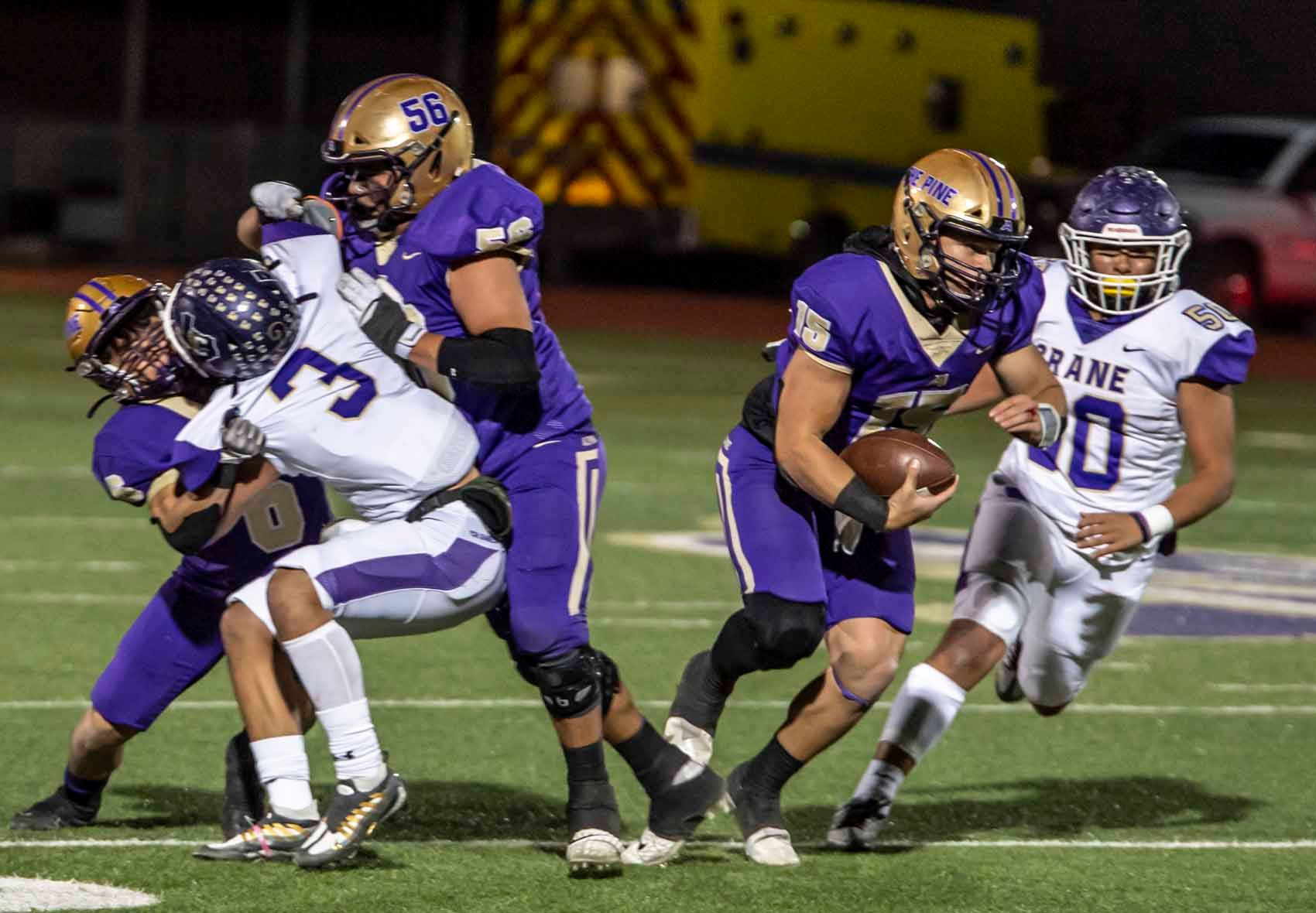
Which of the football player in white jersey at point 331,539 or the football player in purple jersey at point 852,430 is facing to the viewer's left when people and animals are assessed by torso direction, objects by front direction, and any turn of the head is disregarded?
the football player in white jersey

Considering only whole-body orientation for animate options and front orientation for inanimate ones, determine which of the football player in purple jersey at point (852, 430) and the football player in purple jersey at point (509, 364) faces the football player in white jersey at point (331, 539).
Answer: the football player in purple jersey at point (509, 364)

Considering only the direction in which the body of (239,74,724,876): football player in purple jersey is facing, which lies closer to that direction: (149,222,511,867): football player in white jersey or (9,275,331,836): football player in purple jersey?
the football player in white jersey

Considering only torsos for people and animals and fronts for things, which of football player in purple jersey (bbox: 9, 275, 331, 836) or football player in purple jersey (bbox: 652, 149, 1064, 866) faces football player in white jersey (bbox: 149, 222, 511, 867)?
football player in purple jersey (bbox: 9, 275, 331, 836)

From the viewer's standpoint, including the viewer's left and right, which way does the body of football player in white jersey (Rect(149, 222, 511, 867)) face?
facing to the left of the viewer

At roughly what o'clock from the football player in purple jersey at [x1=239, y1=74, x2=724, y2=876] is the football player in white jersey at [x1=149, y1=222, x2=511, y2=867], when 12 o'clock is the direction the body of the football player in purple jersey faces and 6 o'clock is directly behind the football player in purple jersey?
The football player in white jersey is roughly at 12 o'clock from the football player in purple jersey.
